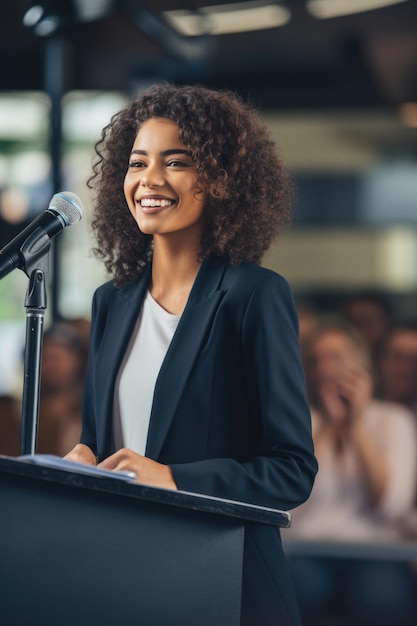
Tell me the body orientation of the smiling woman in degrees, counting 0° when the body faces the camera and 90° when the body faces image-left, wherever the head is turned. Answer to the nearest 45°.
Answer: approximately 45°

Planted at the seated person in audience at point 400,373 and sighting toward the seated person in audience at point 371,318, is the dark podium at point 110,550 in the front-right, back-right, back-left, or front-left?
back-left

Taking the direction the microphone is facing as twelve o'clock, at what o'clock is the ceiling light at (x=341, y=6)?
The ceiling light is roughly at 10 o'clock from the microphone.

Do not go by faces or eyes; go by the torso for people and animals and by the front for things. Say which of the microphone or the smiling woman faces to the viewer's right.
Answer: the microphone

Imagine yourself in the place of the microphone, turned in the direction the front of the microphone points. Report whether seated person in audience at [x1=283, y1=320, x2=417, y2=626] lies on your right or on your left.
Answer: on your left

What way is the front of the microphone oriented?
to the viewer's right

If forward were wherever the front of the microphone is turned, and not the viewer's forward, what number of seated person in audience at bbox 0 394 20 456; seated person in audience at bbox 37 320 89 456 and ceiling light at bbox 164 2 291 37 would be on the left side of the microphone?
3

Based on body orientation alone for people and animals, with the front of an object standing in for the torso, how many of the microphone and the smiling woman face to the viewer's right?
1
